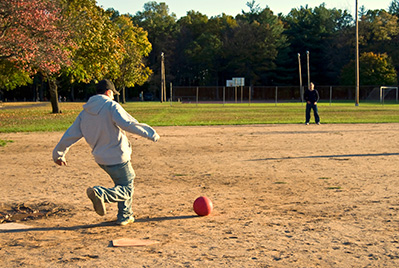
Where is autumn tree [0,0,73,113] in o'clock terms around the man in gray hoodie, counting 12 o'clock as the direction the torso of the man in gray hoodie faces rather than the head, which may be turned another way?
The autumn tree is roughly at 10 o'clock from the man in gray hoodie.

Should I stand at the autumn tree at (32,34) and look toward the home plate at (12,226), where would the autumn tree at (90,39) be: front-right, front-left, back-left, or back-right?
back-left

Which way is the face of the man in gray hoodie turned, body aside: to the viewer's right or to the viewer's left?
to the viewer's right

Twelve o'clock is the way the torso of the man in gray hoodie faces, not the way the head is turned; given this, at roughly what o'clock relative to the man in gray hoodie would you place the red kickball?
The red kickball is roughly at 1 o'clock from the man in gray hoodie.

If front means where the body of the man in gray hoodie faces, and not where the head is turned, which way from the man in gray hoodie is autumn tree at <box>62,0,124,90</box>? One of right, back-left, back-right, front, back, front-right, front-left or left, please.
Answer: front-left

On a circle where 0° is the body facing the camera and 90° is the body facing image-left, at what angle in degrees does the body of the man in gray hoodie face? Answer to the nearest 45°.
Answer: approximately 225°

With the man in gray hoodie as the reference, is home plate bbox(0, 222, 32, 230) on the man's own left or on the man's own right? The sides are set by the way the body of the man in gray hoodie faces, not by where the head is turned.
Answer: on the man's own left
